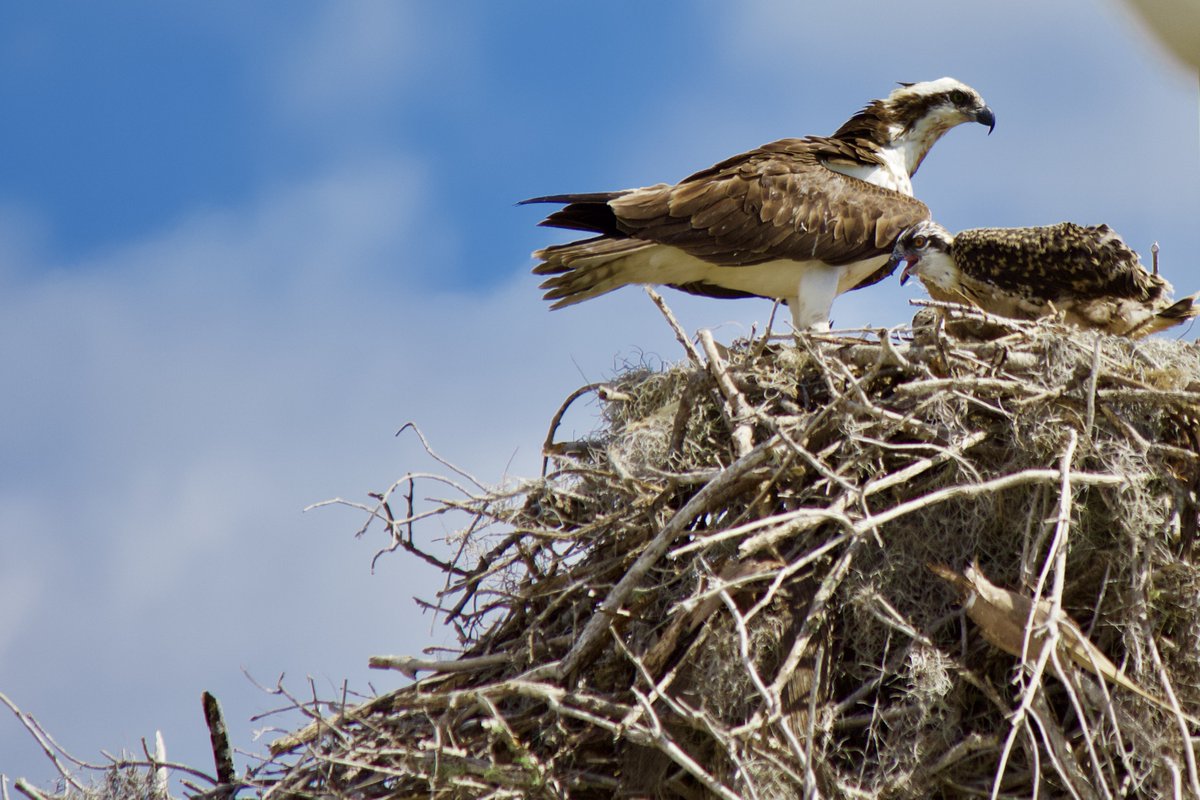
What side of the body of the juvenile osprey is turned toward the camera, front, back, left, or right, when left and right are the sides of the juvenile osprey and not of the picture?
left

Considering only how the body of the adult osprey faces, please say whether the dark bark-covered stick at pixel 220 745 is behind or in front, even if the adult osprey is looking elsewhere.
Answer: behind

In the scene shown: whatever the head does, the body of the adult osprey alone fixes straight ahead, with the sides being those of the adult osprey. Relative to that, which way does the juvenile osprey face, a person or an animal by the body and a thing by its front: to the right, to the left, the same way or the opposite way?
the opposite way

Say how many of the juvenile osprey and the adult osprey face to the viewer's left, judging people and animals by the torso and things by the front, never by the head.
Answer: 1

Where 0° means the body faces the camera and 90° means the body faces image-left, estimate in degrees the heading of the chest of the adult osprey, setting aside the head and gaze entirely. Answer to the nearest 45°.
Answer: approximately 270°

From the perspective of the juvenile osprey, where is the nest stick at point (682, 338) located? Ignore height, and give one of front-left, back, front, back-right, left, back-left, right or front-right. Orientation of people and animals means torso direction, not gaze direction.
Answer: front-left

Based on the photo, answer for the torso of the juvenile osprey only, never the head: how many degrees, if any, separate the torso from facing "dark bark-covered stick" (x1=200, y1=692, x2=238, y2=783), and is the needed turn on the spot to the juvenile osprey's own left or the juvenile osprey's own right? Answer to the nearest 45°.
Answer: approximately 45° to the juvenile osprey's own left

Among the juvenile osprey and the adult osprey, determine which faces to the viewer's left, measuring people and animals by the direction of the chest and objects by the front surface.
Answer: the juvenile osprey
